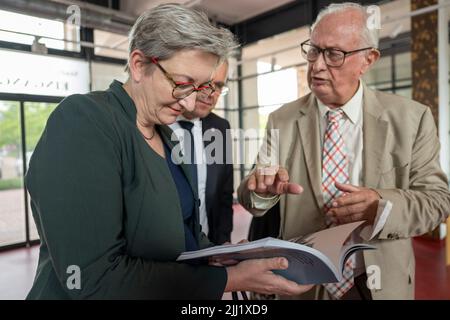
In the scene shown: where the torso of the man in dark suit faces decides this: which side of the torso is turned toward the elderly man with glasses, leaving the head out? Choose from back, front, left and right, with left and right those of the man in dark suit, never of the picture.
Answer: left

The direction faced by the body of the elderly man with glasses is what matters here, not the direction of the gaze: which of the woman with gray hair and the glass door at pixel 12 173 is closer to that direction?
the woman with gray hair

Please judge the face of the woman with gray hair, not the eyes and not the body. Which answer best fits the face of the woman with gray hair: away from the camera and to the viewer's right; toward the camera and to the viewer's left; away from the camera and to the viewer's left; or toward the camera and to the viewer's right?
toward the camera and to the viewer's right

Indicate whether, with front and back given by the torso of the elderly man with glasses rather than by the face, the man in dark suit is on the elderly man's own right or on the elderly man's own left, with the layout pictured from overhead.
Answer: on the elderly man's own right

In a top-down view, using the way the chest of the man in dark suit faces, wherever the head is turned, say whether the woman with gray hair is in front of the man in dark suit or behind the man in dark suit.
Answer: in front

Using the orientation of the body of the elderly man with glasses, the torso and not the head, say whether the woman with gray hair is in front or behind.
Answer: in front

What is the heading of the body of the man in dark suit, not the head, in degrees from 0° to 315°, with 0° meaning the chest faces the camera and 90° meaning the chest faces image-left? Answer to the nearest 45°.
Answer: approximately 45°

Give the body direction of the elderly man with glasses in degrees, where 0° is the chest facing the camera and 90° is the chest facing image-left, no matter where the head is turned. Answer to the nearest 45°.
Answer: approximately 45°
